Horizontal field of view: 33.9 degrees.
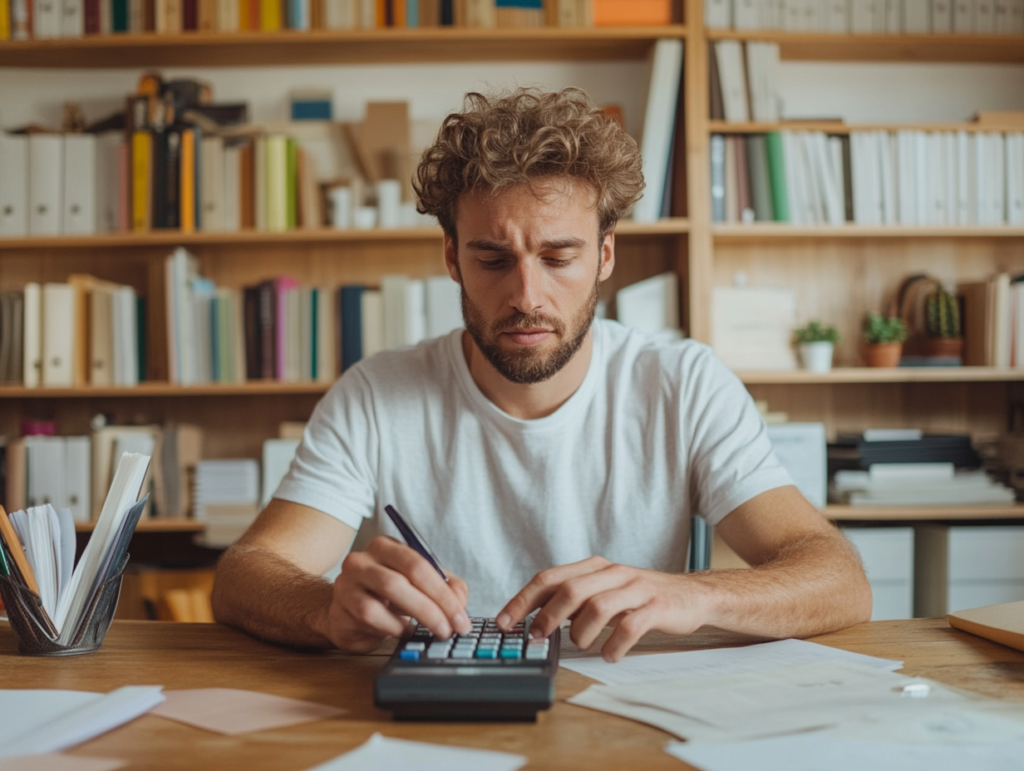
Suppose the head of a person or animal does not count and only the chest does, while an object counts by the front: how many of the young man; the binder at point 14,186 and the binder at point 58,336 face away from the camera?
0

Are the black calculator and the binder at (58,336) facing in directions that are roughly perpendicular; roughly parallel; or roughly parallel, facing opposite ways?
roughly parallel, facing opposite ways

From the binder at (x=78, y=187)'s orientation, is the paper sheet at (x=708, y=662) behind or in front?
in front

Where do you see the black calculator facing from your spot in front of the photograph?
facing away from the viewer

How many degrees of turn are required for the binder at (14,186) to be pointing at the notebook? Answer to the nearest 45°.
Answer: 0° — it already faces it

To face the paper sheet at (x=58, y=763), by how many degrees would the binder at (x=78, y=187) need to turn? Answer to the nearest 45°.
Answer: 0° — it already faces it

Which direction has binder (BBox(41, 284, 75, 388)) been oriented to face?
toward the camera

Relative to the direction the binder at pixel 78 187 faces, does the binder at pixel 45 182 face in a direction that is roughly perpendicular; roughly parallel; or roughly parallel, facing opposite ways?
roughly parallel

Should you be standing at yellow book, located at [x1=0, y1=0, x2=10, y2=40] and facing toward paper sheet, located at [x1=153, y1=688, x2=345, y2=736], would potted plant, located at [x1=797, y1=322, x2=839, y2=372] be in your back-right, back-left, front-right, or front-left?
front-left

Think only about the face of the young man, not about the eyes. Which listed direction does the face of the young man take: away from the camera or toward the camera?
toward the camera

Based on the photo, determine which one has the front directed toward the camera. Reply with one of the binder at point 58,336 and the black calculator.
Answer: the binder

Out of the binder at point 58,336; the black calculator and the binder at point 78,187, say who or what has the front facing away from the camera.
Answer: the black calculator
